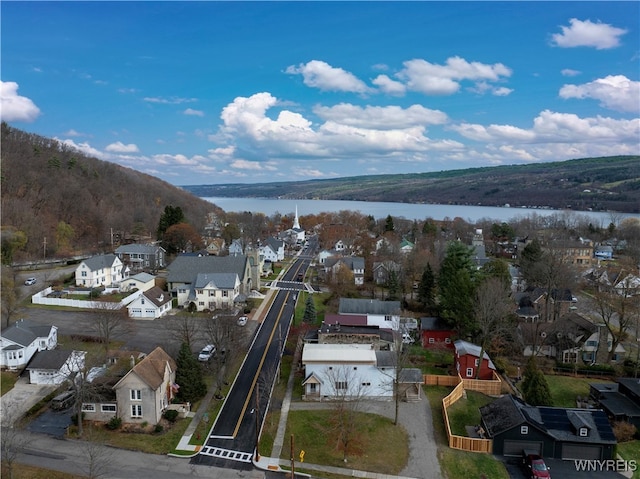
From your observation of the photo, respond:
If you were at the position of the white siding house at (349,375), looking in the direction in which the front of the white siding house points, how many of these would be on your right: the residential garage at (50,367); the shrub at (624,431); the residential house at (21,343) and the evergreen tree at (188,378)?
3

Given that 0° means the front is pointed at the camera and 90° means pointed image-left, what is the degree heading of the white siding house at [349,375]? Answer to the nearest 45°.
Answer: approximately 0°

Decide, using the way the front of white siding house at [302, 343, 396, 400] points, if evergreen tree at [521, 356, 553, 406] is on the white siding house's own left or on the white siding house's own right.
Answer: on the white siding house's own left

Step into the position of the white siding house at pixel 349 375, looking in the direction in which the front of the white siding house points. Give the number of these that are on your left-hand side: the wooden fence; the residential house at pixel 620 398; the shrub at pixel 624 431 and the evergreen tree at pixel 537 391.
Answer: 4

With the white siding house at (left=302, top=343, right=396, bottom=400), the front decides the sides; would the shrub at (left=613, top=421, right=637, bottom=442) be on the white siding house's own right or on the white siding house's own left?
on the white siding house's own left

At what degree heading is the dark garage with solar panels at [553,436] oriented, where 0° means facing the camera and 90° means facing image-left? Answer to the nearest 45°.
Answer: approximately 0°

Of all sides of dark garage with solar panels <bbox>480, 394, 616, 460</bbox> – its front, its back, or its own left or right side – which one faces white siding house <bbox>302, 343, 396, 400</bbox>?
right

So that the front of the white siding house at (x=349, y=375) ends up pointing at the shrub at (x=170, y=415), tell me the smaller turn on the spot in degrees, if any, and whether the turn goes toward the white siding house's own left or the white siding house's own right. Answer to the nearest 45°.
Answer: approximately 45° to the white siding house's own right

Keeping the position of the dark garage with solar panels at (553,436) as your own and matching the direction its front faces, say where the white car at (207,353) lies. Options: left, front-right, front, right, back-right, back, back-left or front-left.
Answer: right

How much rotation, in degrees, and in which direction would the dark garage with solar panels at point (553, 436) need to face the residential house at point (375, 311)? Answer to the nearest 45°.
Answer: approximately 135° to its right

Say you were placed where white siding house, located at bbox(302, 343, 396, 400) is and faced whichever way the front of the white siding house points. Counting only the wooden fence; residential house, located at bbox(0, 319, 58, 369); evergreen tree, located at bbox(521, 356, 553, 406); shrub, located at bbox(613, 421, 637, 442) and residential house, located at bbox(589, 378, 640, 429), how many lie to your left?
4

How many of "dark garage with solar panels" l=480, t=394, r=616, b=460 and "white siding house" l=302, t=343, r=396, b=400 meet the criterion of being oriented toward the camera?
2
